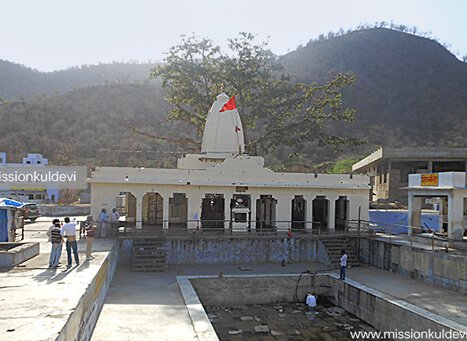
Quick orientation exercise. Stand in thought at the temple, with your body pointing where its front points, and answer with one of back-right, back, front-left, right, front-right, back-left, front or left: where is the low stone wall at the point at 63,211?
back-right

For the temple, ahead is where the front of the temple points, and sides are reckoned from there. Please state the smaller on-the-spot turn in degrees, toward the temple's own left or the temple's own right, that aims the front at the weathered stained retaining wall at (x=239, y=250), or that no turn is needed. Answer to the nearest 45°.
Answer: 0° — it already faces it

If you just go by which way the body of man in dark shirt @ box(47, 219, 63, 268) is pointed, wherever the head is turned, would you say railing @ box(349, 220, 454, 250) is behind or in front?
in front

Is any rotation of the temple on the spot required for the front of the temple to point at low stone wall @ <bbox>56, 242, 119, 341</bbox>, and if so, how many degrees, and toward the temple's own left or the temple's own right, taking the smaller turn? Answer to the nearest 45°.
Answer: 0° — it already faces it

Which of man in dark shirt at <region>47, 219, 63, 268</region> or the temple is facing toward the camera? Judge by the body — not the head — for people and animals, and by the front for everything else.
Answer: the temple

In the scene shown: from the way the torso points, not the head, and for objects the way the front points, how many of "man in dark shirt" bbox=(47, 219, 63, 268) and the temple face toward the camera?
1

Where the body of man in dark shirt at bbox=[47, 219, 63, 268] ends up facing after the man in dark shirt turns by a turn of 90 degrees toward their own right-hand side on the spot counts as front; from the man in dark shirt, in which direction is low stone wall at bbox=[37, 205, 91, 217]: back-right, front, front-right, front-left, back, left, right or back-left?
back-left

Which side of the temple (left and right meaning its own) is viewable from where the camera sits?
front

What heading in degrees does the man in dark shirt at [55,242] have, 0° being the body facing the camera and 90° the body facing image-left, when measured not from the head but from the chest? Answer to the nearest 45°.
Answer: approximately 225°

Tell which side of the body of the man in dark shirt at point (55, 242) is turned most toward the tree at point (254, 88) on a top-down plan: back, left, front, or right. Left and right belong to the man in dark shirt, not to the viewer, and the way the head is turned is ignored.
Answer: front

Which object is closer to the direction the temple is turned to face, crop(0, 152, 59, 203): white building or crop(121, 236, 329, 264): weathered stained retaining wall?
the weathered stained retaining wall

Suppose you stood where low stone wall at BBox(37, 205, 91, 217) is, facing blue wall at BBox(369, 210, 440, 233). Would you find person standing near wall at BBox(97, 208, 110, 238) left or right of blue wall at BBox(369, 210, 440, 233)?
right
